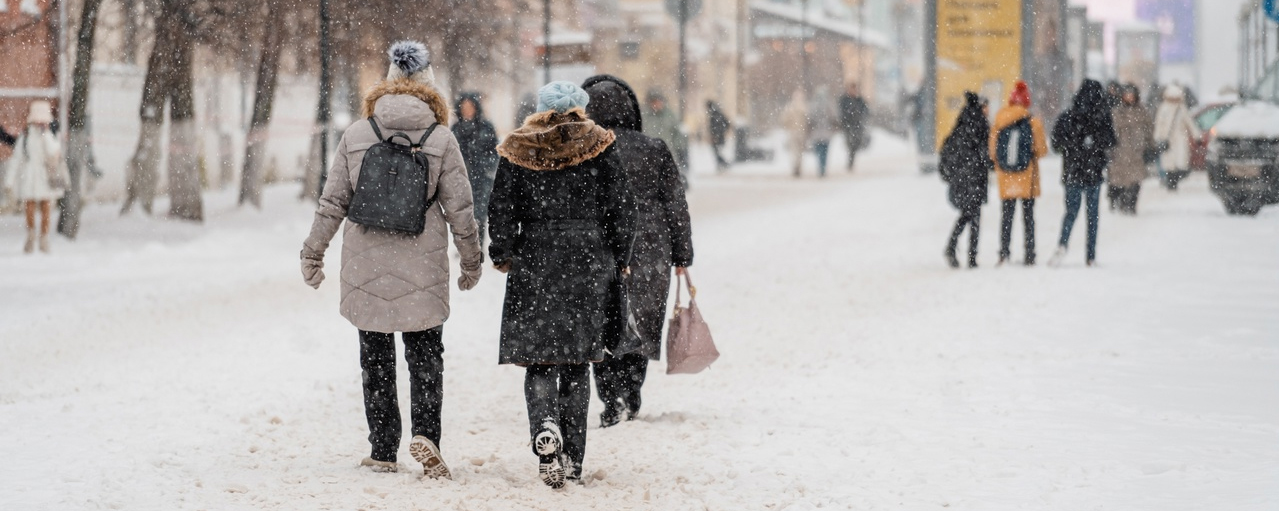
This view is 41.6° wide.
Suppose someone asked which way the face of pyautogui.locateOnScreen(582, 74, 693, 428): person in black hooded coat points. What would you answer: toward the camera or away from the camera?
away from the camera

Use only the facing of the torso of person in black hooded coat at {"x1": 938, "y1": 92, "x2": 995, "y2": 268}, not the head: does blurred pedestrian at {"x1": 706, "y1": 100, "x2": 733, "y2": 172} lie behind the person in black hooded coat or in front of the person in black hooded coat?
in front

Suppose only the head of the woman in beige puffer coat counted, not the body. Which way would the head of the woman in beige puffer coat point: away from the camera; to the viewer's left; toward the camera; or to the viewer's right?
away from the camera

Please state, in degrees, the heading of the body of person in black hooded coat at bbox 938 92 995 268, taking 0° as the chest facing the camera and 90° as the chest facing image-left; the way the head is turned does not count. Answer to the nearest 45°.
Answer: approximately 180°

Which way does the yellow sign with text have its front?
toward the camera

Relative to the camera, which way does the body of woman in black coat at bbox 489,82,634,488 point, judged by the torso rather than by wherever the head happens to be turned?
away from the camera

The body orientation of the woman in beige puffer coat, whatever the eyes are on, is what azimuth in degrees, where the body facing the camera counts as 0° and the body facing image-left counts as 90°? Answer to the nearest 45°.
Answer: approximately 180°

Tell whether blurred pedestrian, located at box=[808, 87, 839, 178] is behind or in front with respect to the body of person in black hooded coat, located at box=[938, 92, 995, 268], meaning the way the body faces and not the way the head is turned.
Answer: in front

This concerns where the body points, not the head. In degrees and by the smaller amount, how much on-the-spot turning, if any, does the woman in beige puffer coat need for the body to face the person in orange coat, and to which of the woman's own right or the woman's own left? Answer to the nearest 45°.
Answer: approximately 45° to the woman's own right

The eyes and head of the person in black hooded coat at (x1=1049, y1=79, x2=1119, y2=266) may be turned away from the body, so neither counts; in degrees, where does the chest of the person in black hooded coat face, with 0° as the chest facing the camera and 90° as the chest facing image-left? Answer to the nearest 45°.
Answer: approximately 180°

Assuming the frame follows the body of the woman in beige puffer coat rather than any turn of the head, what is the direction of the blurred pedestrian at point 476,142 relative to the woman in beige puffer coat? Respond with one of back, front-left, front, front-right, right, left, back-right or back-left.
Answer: front

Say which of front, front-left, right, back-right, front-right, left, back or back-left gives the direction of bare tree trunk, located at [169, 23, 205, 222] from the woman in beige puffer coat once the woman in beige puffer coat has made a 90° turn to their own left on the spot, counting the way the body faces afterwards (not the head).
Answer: right
